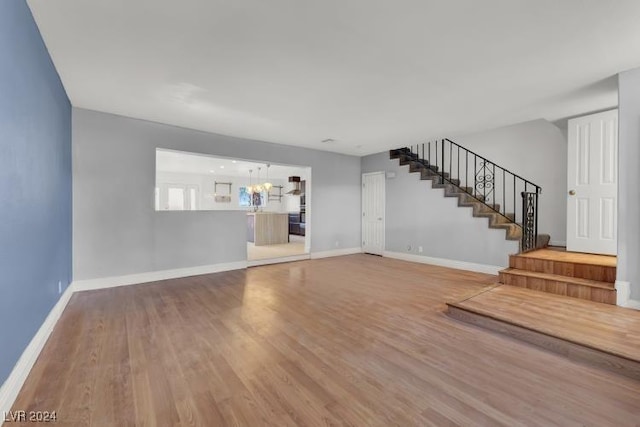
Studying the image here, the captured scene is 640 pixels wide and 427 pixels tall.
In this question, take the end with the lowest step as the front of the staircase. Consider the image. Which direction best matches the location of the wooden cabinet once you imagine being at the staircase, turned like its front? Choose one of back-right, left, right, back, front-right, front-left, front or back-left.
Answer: back-right

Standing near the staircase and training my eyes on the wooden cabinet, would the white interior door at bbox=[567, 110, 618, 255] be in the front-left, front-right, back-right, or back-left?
back-left

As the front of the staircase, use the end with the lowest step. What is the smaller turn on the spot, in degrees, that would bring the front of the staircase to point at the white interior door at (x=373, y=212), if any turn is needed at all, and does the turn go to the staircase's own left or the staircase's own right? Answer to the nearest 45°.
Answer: approximately 135° to the staircase's own right

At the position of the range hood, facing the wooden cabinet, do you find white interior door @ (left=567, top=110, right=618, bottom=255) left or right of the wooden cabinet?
left

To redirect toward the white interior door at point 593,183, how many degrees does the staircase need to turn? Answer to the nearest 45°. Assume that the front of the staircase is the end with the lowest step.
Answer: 0° — it already faces it

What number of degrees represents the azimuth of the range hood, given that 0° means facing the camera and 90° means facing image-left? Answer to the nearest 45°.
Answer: approximately 45°

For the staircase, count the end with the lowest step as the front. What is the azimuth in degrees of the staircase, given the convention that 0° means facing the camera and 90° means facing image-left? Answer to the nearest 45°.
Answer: approximately 315°

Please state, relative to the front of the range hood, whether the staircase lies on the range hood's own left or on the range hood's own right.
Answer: on the range hood's own left

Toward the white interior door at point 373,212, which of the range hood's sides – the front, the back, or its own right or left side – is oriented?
left
